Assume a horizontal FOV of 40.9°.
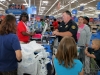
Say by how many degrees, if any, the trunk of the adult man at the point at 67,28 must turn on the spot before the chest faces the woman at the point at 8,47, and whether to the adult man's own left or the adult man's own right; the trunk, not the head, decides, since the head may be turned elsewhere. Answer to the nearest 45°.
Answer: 0° — they already face them

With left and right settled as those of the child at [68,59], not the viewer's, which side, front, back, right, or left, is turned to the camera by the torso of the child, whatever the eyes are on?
back

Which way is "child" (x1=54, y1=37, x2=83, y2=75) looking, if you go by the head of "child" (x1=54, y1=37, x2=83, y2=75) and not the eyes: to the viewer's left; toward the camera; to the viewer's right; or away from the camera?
away from the camera

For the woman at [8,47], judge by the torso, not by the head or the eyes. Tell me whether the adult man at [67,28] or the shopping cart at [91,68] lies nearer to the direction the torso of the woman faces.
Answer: the adult man

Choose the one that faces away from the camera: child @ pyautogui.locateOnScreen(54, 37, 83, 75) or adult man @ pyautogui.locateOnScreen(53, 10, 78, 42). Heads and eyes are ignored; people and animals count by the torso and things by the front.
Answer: the child

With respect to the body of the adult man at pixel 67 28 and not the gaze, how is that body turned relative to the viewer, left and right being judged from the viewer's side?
facing the viewer and to the left of the viewer

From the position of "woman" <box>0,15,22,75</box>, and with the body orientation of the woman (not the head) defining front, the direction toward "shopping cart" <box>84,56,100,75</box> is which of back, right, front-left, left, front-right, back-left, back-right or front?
front-right

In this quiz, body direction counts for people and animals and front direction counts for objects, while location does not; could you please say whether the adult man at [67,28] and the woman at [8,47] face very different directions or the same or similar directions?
very different directions

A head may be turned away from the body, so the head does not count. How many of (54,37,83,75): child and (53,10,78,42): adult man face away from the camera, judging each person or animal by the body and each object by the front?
1

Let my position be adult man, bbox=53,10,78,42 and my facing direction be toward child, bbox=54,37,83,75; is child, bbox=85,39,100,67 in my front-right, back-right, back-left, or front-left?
front-left

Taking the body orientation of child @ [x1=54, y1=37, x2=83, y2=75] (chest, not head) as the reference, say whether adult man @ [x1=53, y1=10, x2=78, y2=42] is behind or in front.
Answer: in front

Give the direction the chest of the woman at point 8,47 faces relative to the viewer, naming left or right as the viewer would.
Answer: facing away from the viewer and to the right of the viewer

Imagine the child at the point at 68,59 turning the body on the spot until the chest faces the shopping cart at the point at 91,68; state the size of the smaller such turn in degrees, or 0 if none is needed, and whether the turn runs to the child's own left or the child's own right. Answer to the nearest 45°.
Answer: approximately 45° to the child's own right

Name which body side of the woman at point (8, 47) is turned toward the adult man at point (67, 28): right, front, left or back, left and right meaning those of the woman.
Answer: front

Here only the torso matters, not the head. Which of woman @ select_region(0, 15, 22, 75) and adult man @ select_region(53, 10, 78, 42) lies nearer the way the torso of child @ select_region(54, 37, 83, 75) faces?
the adult man
